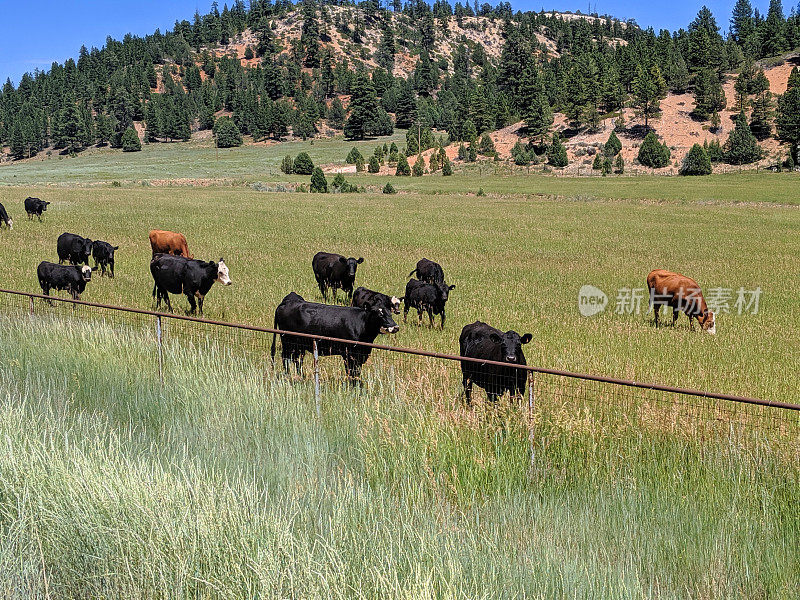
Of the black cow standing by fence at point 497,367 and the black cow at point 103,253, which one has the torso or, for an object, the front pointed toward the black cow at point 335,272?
the black cow at point 103,253

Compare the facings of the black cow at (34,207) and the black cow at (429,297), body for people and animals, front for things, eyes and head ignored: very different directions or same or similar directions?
same or similar directions

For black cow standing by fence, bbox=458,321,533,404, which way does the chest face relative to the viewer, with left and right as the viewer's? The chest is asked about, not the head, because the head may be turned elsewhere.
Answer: facing the viewer and to the right of the viewer

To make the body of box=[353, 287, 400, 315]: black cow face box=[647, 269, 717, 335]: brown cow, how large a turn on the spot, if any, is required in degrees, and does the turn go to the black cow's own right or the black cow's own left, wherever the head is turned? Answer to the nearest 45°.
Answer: approximately 45° to the black cow's own left

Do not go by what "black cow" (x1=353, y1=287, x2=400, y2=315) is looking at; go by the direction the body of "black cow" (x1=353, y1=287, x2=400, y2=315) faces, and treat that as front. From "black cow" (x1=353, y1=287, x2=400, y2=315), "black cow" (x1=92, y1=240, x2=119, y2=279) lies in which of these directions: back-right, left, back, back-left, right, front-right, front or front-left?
back-left

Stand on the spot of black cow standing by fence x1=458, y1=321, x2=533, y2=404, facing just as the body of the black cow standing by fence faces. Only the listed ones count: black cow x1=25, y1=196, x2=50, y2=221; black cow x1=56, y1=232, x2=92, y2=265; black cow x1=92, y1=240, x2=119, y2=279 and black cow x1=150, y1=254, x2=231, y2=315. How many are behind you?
4

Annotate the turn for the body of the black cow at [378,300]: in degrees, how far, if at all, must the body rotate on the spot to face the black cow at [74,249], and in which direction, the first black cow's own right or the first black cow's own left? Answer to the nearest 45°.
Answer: approximately 135° to the first black cow's own left

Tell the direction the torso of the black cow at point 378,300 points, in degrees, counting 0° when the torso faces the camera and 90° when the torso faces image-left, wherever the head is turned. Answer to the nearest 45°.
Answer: approximately 270°

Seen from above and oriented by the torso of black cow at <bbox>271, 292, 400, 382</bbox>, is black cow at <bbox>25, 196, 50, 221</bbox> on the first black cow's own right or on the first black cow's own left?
on the first black cow's own left

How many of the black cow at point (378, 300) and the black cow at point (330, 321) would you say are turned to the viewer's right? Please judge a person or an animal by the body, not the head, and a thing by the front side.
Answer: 2

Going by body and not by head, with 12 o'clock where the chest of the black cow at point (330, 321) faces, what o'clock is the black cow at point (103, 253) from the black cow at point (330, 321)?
the black cow at point (103, 253) is roughly at 8 o'clock from the black cow at point (330, 321).

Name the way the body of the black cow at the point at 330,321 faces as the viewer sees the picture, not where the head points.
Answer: to the viewer's right

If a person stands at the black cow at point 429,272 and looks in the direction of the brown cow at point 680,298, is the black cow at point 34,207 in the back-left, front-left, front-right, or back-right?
back-left
